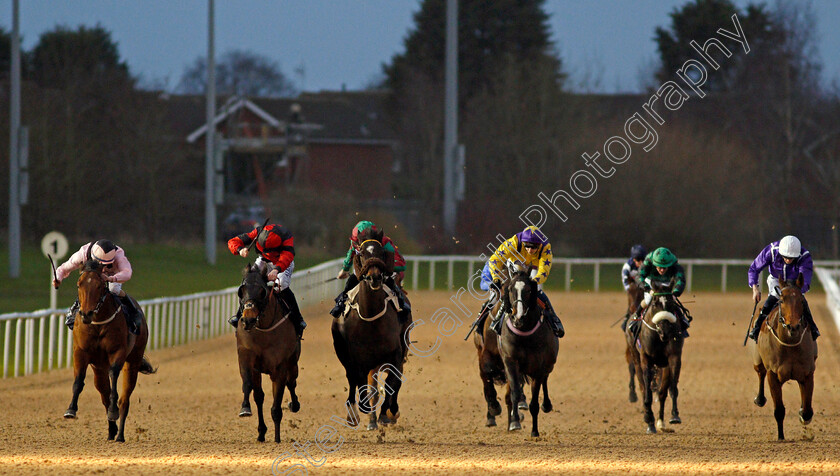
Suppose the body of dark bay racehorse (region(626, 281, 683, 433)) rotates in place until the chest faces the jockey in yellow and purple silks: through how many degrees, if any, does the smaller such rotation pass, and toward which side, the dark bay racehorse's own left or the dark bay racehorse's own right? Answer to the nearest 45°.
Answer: approximately 45° to the dark bay racehorse's own right

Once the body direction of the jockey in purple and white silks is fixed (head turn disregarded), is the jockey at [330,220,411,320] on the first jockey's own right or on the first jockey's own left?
on the first jockey's own right

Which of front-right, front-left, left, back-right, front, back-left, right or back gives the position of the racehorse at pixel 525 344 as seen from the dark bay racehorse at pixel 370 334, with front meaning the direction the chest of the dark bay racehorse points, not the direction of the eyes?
left

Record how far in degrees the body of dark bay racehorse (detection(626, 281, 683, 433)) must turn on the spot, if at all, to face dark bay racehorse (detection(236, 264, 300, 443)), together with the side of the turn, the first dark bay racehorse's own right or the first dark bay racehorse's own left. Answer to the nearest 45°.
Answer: approximately 45° to the first dark bay racehorse's own right

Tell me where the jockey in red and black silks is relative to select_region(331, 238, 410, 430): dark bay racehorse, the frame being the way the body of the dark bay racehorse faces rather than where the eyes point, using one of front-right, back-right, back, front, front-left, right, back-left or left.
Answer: right

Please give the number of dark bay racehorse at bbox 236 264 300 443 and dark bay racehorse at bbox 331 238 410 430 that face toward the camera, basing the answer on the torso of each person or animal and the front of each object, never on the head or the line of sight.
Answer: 2

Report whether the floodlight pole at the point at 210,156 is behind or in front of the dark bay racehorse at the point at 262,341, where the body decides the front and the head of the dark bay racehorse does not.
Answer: behind

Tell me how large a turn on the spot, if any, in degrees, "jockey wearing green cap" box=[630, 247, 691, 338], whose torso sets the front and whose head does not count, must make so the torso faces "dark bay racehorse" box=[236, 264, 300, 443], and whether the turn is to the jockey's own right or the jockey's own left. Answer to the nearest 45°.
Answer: approximately 45° to the jockey's own right

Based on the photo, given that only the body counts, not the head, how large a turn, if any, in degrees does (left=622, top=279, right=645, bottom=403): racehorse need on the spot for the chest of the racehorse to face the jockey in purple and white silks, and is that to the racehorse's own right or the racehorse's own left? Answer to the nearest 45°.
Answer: approximately 45° to the racehorse's own left
